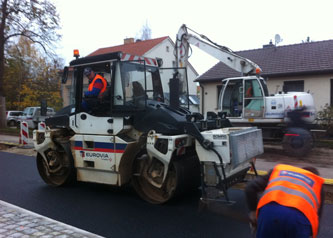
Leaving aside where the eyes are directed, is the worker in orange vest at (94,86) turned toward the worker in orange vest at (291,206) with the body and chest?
no

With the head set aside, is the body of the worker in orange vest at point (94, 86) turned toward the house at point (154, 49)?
no

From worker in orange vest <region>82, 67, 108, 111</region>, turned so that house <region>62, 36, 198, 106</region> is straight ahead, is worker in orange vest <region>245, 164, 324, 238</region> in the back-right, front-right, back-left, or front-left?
back-right

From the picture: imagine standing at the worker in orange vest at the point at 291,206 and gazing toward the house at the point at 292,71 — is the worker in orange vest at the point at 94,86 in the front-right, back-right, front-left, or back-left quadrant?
front-left

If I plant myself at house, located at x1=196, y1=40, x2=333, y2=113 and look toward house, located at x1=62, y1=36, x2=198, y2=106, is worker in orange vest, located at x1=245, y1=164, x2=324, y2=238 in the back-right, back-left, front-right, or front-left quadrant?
back-left
